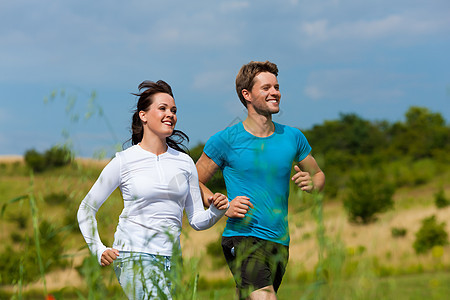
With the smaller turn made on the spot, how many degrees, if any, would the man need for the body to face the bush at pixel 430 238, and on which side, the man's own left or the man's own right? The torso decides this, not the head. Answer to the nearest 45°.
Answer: approximately 135° to the man's own left

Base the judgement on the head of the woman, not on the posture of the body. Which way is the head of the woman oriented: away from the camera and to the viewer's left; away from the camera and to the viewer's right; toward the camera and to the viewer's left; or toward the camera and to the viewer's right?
toward the camera and to the viewer's right

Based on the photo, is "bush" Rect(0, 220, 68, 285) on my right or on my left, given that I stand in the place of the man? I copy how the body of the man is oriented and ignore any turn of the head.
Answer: on my right

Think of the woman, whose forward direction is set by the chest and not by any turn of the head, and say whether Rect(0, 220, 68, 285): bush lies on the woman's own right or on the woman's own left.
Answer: on the woman's own right

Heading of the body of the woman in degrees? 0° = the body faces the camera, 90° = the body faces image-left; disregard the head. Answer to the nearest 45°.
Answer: approximately 315°

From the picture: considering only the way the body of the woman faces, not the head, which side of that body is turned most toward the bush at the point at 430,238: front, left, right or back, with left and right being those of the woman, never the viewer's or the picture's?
left
